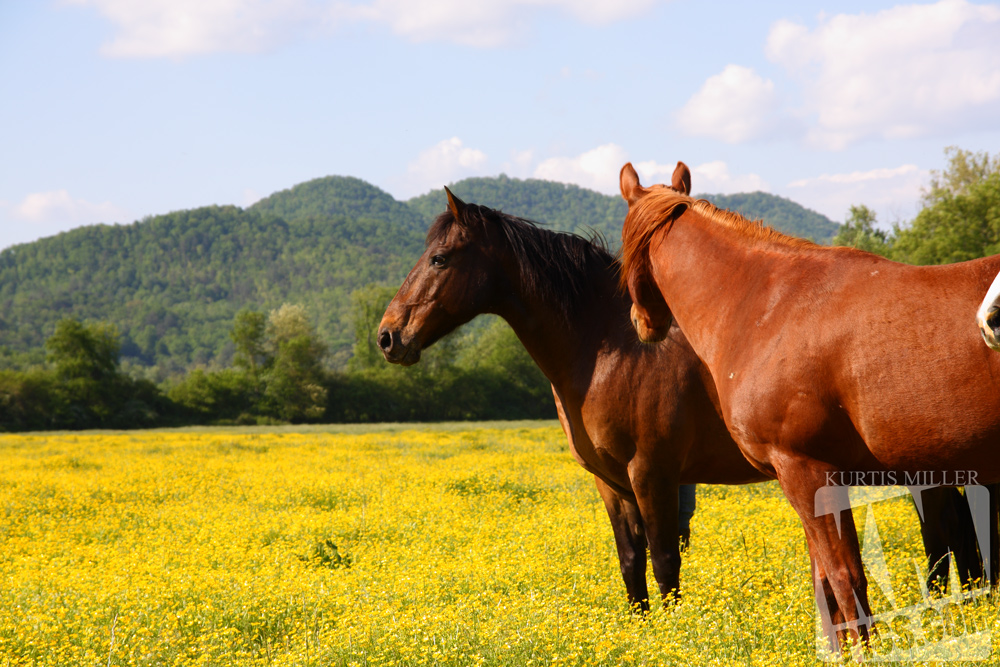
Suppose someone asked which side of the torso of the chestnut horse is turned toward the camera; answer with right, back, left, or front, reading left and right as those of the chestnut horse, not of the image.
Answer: left

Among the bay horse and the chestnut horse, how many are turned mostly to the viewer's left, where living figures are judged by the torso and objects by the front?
2

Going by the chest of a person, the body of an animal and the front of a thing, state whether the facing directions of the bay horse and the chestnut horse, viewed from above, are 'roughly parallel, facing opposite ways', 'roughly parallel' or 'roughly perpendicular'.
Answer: roughly parallel

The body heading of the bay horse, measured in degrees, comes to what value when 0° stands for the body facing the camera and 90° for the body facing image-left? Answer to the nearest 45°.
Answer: approximately 90°

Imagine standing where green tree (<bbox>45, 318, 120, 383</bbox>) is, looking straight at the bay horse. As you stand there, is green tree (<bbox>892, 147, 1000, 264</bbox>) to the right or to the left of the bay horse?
left

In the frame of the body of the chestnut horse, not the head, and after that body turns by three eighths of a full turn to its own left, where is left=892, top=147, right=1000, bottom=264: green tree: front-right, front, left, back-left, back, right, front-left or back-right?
back-left

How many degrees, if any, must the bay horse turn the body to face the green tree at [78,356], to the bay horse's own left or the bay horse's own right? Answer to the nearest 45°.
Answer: approximately 45° to the bay horse's own right

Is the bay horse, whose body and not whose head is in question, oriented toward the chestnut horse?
no

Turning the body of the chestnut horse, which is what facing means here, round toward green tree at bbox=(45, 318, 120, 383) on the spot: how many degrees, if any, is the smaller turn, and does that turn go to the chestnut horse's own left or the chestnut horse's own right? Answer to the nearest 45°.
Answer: approximately 45° to the chestnut horse's own right
